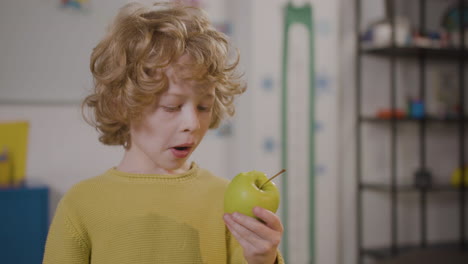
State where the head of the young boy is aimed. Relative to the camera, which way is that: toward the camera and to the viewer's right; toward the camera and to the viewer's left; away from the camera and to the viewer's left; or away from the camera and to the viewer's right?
toward the camera and to the viewer's right

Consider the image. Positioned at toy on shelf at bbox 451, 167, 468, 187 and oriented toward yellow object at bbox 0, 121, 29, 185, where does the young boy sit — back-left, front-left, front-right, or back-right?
front-left

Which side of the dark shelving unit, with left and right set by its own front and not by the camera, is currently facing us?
front

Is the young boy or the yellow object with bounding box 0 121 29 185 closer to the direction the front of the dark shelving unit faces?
the young boy

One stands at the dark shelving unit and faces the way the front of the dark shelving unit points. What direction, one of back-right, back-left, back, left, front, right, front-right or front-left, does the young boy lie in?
front

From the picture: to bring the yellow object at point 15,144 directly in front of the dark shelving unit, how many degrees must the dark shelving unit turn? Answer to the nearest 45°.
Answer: approximately 45° to its right

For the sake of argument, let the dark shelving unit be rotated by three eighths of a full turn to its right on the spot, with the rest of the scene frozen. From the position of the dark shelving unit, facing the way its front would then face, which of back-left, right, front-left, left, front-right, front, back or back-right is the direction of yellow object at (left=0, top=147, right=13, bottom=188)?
left

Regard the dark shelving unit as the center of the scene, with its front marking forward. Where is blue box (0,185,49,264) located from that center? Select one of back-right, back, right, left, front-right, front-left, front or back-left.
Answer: front-right
